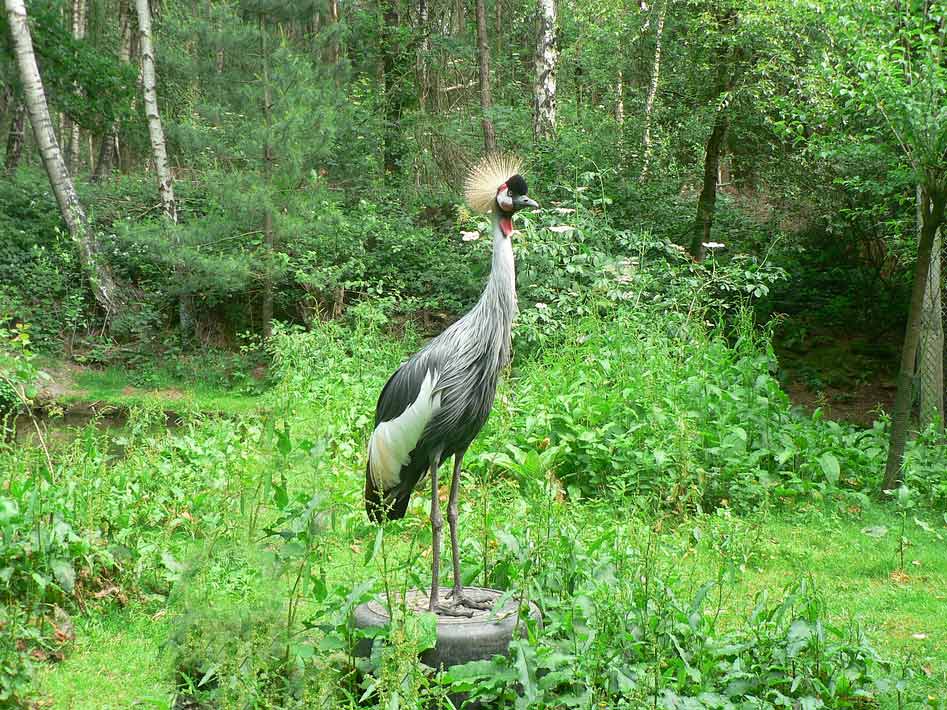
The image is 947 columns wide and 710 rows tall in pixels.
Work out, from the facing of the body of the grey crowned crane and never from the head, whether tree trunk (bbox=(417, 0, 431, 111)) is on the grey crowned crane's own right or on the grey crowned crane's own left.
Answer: on the grey crowned crane's own left

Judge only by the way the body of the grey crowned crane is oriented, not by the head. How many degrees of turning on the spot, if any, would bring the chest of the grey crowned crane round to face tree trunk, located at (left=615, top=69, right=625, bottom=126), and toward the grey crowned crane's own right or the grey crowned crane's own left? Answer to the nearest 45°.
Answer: approximately 90° to the grey crowned crane's own left

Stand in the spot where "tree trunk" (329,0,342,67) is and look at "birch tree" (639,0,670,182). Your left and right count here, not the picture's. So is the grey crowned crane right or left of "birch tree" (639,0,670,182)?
right

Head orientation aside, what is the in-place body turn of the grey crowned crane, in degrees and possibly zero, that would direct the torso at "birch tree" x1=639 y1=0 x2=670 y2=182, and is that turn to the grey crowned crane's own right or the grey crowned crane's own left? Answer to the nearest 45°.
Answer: approximately 90° to the grey crowned crane's own left

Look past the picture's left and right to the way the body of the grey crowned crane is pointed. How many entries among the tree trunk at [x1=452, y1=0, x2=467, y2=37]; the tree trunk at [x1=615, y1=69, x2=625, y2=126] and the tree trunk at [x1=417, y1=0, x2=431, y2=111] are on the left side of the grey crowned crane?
3

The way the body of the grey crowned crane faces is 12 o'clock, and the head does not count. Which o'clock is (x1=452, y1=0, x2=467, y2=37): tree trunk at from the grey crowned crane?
The tree trunk is roughly at 9 o'clock from the grey crowned crane.

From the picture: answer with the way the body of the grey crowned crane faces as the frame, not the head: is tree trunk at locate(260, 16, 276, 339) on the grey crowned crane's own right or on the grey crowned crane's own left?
on the grey crowned crane's own left

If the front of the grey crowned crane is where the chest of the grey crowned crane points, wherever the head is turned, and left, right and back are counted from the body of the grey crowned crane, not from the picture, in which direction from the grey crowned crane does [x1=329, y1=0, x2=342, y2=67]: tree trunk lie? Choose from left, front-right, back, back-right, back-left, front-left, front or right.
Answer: left

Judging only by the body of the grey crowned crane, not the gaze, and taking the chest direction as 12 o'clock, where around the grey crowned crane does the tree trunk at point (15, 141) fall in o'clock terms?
The tree trunk is roughly at 8 o'clock from the grey crowned crane.

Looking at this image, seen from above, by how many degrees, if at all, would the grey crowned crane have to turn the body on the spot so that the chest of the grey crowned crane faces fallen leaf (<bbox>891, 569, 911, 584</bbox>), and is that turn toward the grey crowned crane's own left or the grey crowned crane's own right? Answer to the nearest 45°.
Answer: approximately 45° to the grey crowned crane's own left

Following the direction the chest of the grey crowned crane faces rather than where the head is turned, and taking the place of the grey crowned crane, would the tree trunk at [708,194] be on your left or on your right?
on your left

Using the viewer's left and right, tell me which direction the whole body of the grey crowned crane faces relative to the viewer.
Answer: facing to the right of the viewer

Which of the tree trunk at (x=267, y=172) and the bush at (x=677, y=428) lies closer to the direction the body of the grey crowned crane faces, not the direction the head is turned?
the bush

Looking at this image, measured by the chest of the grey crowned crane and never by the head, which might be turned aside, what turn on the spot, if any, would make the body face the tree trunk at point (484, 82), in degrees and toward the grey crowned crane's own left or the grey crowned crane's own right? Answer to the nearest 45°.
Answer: approximately 90° to the grey crowned crane's own left
